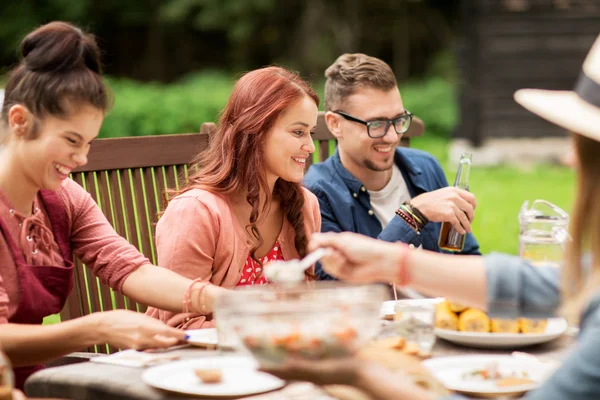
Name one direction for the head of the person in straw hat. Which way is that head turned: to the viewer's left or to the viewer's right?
to the viewer's left

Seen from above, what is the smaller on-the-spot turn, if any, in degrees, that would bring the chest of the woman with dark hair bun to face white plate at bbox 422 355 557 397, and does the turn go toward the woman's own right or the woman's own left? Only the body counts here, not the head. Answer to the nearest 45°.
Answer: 0° — they already face it

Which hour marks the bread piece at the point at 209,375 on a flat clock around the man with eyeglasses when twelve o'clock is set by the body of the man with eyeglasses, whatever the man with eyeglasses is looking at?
The bread piece is roughly at 2 o'clock from the man with eyeglasses.

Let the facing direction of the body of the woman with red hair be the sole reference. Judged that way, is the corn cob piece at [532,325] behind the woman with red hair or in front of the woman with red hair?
in front

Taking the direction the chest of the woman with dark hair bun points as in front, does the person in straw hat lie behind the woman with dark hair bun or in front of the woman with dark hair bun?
in front

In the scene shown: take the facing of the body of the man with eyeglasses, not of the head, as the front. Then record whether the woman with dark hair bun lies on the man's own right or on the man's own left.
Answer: on the man's own right

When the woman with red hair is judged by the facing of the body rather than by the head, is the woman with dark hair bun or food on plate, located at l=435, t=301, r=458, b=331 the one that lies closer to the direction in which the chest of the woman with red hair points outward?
the food on plate

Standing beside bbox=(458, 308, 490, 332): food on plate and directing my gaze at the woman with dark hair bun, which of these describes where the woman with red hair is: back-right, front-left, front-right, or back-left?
front-right

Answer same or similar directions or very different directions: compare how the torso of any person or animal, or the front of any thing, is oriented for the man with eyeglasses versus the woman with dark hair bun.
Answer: same or similar directions

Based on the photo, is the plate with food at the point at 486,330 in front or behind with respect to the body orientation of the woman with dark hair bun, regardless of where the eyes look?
in front

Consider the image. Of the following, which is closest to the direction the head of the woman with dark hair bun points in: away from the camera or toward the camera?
toward the camera

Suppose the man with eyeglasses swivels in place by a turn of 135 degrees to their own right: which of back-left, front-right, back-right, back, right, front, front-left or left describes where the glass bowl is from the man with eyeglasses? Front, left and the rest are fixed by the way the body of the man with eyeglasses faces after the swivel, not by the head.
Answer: left

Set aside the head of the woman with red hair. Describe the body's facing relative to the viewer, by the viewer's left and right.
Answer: facing the viewer and to the right of the viewer

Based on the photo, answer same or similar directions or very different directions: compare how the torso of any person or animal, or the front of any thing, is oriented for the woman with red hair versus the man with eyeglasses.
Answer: same or similar directions

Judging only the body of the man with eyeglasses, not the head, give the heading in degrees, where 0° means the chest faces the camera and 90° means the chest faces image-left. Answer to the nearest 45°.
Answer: approximately 315°
